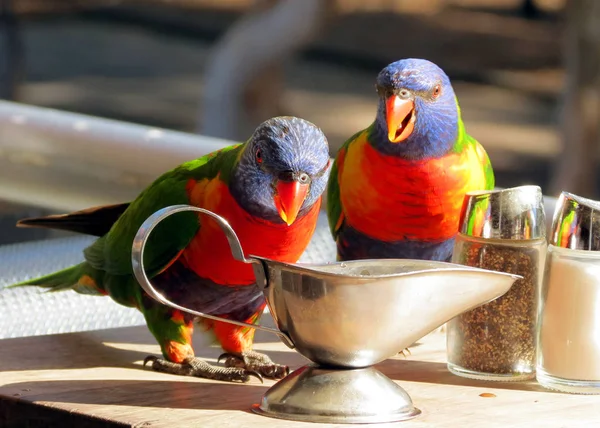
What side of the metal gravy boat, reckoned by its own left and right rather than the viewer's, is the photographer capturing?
right

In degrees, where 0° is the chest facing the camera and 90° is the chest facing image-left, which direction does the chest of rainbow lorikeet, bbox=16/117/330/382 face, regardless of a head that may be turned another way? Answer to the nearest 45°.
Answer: approximately 315°

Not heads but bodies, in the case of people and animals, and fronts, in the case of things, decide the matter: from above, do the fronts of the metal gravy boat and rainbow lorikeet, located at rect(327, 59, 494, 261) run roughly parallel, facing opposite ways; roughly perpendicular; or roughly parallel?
roughly perpendicular

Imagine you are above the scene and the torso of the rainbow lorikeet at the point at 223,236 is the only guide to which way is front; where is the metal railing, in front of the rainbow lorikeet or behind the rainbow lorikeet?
behind

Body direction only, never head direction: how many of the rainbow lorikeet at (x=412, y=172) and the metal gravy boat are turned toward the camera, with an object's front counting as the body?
1

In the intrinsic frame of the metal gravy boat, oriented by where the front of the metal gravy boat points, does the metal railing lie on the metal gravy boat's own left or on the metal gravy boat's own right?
on the metal gravy boat's own left

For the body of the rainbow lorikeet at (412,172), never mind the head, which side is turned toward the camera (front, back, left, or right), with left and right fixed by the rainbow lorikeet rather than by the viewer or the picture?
front

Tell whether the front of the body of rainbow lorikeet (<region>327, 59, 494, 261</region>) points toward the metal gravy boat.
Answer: yes

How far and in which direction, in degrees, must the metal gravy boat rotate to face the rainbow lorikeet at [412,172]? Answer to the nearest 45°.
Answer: approximately 90° to its left
